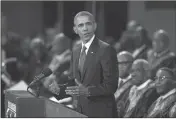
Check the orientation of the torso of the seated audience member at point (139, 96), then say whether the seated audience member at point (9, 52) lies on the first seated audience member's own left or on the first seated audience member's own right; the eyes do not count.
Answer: on the first seated audience member's own right

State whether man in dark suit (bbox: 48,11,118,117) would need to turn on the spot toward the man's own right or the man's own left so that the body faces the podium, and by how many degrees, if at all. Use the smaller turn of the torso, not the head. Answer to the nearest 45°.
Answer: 0° — they already face it

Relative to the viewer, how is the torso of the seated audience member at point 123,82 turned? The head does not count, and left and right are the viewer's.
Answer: facing the viewer and to the left of the viewer

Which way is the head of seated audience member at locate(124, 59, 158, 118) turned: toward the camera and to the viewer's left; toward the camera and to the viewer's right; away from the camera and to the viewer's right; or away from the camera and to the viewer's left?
toward the camera and to the viewer's left

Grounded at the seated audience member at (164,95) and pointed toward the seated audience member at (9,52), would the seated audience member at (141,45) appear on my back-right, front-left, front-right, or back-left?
front-right

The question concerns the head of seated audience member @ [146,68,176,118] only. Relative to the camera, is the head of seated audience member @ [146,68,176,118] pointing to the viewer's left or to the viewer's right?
to the viewer's left

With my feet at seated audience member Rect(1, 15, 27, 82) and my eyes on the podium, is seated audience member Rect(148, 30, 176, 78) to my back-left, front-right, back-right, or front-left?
front-left

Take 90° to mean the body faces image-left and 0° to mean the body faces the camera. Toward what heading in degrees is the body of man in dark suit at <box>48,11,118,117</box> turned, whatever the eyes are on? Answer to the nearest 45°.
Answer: approximately 45°
